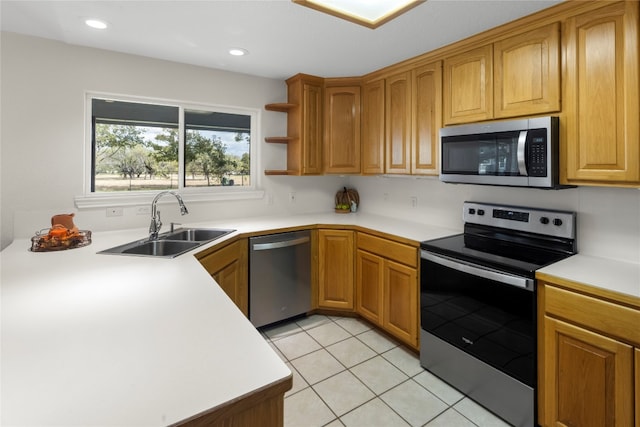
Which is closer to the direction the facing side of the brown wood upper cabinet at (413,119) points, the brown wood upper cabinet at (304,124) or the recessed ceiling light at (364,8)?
the recessed ceiling light

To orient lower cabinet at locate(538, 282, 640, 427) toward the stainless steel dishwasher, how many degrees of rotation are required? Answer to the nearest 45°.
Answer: approximately 45° to its right

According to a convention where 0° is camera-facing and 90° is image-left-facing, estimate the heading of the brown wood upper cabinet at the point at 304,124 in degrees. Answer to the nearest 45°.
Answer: approximately 315°

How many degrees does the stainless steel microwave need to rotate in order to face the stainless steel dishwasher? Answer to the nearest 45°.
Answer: approximately 45° to its right
